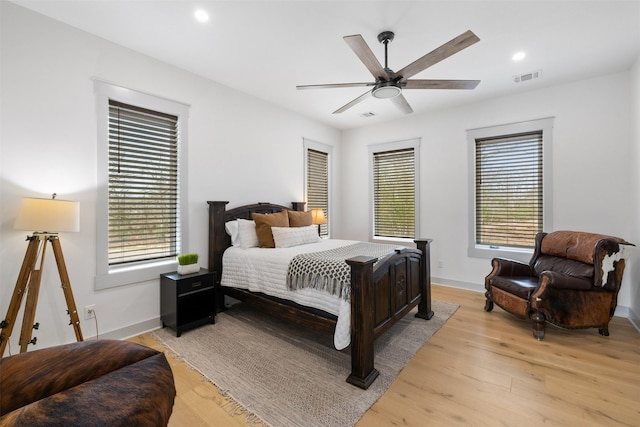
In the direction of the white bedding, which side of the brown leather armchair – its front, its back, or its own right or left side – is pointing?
front

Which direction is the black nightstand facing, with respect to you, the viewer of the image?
facing the viewer and to the right of the viewer

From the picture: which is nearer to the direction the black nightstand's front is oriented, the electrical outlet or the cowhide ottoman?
the cowhide ottoman

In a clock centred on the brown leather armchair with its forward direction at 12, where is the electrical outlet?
The electrical outlet is roughly at 12 o'clock from the brown leather armchair.

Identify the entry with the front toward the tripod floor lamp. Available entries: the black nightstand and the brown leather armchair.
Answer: the brown leather armchair

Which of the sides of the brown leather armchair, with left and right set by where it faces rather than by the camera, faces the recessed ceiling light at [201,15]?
front

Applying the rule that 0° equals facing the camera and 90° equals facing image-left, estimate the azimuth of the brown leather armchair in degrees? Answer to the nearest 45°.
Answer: approximately 45°

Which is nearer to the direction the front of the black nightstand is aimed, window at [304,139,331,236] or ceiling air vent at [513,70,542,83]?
the ceiling air vent

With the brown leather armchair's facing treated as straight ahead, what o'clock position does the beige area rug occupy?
The beige area rug is roughly at 12 o'clock from the brown leather armchair.

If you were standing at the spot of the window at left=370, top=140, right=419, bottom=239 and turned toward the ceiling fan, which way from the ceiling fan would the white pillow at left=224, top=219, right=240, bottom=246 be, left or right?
right

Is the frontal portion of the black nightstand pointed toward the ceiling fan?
yes

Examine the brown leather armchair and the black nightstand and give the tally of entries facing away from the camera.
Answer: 0

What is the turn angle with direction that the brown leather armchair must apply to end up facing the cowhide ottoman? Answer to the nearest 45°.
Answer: approximately 45° to its left

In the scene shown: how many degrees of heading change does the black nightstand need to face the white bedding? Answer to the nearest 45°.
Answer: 0° — it already faces it

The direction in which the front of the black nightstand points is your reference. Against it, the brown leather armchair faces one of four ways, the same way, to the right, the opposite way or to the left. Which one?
the opposite way

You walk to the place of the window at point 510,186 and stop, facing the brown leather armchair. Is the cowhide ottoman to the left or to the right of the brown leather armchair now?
right

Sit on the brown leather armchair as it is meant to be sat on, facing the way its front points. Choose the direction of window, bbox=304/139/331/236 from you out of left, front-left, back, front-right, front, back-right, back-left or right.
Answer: front-right

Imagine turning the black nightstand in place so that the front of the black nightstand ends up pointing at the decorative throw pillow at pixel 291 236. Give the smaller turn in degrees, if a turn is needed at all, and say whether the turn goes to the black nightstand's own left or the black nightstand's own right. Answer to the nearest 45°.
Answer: approximately 45° to the black nightstand's own left
